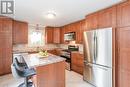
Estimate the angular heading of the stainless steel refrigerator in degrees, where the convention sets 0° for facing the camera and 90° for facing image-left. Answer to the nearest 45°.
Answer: approximately 45°

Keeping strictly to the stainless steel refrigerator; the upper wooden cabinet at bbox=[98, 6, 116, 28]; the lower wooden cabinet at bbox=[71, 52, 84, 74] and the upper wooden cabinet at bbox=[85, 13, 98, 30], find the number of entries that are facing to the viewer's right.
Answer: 0

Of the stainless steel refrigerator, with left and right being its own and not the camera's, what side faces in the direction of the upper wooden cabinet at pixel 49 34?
right

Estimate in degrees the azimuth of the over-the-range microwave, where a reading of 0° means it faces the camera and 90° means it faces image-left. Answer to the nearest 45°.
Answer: approximately 45°

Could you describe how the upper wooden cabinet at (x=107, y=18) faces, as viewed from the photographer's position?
facing the viewer and to the left of the viewer

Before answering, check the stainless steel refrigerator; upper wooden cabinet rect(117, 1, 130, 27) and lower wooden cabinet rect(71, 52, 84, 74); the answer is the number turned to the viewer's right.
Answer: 0

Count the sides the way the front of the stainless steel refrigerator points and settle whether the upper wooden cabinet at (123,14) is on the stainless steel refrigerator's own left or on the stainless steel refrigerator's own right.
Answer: on the stainless steel refrigerator's own left

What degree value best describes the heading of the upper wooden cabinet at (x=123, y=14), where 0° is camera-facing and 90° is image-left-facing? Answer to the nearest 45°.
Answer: approximately 45°
